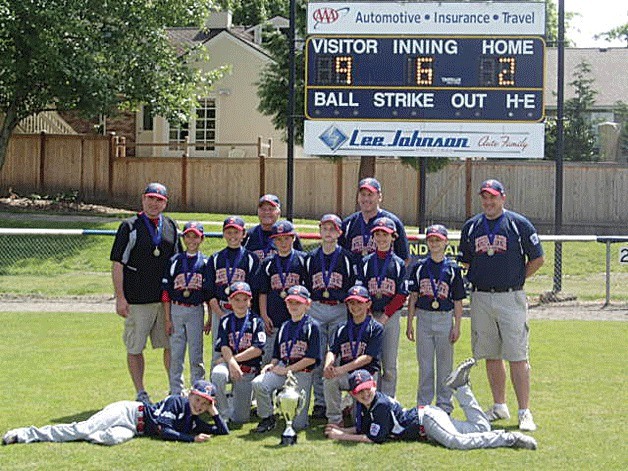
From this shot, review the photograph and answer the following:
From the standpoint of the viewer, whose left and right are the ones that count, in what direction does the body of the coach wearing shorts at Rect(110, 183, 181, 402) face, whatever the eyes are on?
facing the viewer and to the right of the viewer

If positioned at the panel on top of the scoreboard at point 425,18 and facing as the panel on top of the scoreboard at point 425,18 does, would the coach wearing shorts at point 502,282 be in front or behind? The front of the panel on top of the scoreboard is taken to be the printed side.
in front

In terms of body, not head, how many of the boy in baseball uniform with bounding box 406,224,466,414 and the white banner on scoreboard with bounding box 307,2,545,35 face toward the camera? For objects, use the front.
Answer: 2

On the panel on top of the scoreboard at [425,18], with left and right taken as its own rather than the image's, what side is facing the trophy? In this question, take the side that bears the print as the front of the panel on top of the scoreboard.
front

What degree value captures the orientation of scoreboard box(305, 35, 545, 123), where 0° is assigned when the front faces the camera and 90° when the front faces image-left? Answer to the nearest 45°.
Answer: approximately 0°

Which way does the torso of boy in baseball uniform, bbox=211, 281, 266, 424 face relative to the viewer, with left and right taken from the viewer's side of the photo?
facing the viewer

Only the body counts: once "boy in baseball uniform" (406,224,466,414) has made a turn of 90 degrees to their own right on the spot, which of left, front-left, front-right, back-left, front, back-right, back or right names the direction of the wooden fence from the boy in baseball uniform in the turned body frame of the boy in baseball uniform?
right
